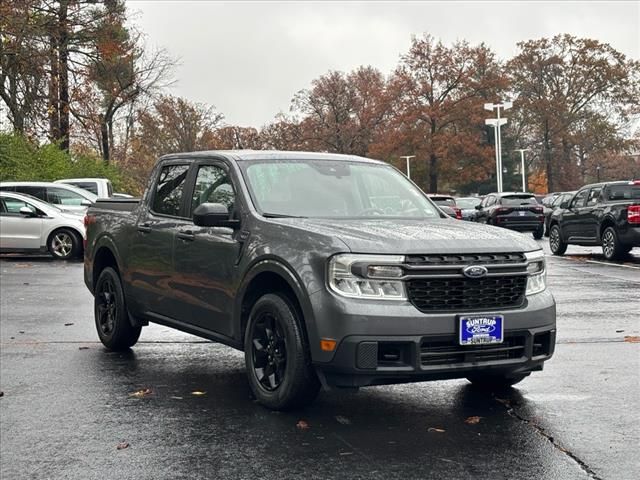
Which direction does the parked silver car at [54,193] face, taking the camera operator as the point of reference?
facing to the right of the viewer

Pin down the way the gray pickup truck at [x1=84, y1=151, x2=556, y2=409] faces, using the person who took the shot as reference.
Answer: facing the viewer and to the right of the viewer

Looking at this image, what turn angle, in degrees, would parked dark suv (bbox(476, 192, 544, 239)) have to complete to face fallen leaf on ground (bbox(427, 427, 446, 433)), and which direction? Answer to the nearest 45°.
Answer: approximately 135° to its left

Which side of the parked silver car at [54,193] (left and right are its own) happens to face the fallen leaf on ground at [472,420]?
right

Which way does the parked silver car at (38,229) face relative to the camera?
to the viewer's right

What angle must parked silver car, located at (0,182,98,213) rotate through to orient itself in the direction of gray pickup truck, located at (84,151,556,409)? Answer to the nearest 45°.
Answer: approximately 90° to its right

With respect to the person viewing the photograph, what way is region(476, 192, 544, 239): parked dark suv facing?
facing away from the viewer and to the left of the viewer
